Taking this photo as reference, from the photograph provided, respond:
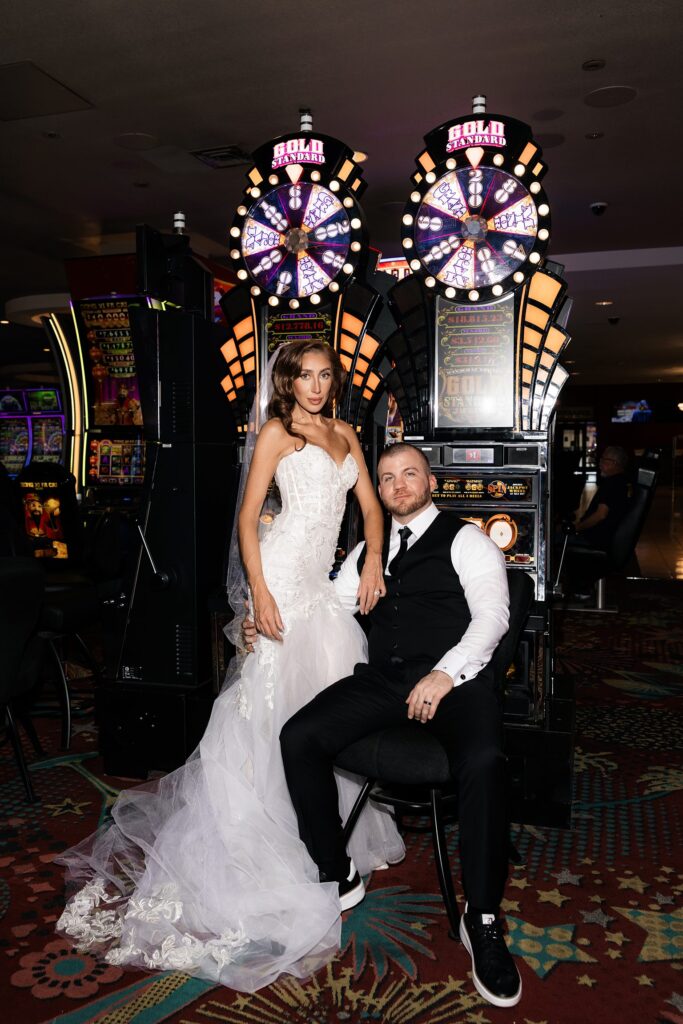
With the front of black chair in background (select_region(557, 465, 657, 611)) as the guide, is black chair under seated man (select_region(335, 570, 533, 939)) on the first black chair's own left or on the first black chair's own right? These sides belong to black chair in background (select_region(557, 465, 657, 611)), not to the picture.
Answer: on the first black chair's own left

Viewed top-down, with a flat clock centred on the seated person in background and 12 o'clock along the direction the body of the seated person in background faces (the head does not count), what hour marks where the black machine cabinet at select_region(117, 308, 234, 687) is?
The black machine cabinet is roughly at 10 o'clock from the seated person in background.

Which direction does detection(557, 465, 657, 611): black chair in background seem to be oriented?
to the viewer's left

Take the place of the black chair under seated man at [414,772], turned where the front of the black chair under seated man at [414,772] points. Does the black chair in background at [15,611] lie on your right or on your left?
on your right

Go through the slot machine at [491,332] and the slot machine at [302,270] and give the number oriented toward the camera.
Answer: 2

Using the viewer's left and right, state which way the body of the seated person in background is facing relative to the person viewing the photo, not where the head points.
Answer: facing to the left of the viewer

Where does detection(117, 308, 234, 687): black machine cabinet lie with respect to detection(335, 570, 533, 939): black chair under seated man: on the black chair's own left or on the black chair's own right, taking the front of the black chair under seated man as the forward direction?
on the black chair's own right

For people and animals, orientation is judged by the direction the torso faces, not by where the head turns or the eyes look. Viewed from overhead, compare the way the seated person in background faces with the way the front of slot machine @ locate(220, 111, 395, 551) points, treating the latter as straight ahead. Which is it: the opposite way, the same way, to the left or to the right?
to the right

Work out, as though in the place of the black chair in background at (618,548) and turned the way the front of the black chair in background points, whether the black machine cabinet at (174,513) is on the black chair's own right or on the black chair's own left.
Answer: on the black chair's own left
